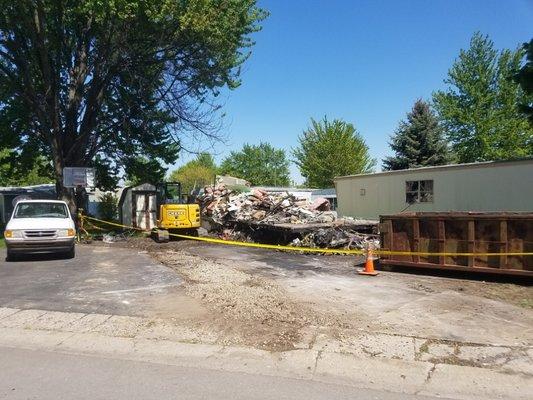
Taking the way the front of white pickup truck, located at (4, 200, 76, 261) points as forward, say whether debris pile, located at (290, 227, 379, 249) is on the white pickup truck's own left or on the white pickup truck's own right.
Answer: on the white pickup truck's own left

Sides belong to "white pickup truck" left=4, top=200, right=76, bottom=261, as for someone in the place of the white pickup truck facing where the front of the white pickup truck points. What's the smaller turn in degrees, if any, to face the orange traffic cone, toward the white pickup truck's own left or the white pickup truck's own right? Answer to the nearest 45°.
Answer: approximately 45° to the white pickup truck's own left

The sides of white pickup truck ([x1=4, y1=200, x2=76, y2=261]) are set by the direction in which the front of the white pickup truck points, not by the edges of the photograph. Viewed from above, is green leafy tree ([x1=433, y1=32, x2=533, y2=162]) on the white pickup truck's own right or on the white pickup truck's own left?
on the white pickup truck's own left

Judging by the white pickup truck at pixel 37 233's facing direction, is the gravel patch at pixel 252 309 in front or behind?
in front

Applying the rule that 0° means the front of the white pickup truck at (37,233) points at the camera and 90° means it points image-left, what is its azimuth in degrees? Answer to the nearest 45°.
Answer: approximately 0°

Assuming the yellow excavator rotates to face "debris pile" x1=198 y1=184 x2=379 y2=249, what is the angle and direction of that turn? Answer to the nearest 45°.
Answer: approximately 90° to its right

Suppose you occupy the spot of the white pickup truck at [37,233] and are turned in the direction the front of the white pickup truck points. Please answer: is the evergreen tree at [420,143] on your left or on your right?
on your left

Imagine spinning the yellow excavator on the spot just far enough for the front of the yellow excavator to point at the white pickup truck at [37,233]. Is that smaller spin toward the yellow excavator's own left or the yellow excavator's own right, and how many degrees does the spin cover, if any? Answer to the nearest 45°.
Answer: approximately 135° to the yellow excavator's own left

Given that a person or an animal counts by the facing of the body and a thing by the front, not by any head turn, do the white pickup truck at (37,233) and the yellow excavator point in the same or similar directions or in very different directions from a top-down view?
very different directions

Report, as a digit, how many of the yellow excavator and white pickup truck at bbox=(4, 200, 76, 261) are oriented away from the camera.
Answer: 1
